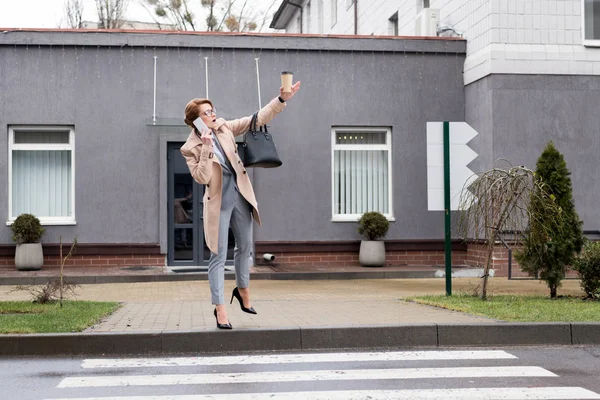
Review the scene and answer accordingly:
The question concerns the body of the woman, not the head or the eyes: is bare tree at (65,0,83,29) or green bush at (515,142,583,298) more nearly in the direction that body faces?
the green bush

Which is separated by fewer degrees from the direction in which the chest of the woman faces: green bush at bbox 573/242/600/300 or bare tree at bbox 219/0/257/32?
the green bush

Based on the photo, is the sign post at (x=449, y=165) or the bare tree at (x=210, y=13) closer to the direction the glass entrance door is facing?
the sign post

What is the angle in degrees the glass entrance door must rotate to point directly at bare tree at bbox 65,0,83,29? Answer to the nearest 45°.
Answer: approximately 180°

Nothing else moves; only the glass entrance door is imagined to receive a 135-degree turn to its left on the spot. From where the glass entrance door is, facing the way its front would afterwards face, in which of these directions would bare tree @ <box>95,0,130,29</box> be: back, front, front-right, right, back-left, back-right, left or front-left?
front-left

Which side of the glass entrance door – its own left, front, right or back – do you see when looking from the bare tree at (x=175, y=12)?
back

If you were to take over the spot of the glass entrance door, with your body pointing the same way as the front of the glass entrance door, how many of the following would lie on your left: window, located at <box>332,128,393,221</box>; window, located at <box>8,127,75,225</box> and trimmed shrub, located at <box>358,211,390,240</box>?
2

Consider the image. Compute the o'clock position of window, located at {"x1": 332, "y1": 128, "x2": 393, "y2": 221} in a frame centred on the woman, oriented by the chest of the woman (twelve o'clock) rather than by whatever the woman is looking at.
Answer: The window is roughly at 8 o'clock from the woman.

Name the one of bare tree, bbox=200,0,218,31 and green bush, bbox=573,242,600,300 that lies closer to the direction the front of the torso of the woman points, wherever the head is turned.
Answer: the green bush

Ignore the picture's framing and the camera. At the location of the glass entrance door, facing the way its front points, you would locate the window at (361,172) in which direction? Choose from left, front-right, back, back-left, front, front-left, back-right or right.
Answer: left

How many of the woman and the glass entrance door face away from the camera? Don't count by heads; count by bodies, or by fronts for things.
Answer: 0

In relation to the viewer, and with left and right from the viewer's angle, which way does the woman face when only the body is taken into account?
facing the viewer and to the right of the viewer

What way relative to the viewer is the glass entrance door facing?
toward the camera

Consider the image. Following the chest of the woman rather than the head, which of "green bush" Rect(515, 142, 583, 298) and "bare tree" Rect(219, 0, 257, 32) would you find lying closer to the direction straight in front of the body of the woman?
the green bush

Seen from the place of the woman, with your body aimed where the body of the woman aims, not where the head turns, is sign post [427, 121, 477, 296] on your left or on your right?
on your left

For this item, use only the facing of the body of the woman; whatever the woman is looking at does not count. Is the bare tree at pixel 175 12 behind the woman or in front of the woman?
behind

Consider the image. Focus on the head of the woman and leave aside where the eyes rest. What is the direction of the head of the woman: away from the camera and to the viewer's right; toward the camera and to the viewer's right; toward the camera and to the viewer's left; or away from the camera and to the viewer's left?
toward the camera and to the viewer's right
